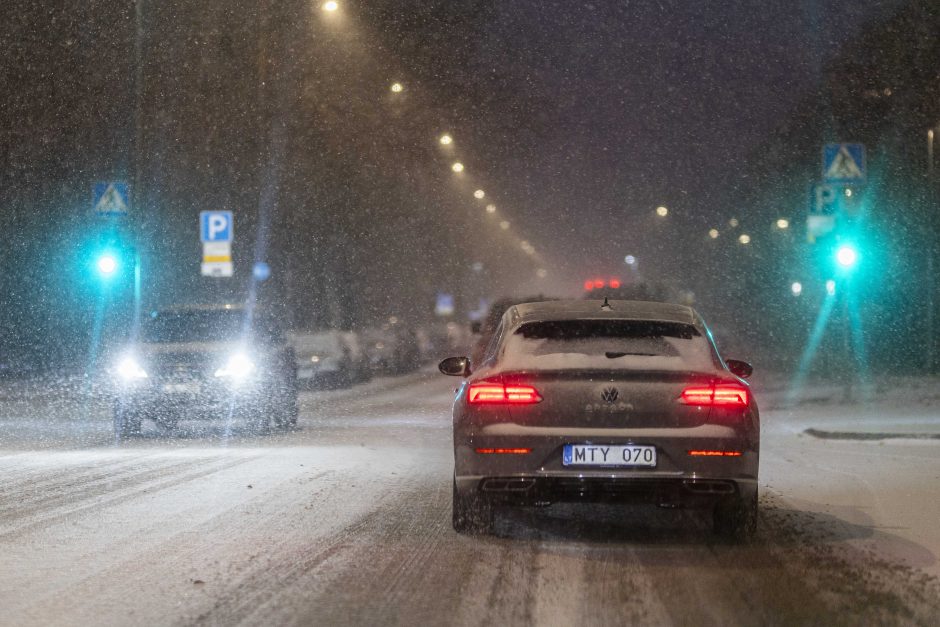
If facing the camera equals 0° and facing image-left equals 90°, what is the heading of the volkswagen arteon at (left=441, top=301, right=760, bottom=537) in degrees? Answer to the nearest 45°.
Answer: approximately 180°

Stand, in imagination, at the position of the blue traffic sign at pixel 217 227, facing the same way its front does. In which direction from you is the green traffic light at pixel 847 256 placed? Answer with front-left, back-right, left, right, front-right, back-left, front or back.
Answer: front-left

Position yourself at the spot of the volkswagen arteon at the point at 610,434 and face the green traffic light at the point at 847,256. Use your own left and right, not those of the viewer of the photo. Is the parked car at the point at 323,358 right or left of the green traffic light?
left

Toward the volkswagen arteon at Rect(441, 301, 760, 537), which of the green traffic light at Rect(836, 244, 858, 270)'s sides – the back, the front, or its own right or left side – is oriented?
front

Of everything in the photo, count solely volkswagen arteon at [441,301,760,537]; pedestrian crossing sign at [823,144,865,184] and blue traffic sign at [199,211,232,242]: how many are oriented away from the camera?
1

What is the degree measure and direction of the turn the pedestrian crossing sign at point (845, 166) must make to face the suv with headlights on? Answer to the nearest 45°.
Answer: approximately 45° to its right

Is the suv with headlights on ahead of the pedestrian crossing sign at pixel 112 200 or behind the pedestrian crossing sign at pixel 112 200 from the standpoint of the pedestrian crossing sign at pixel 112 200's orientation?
ahead

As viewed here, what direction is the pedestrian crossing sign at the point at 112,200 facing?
toward the camera

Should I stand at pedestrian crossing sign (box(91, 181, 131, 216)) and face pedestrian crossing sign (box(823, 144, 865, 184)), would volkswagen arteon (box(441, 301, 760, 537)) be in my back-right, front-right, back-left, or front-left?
front-right

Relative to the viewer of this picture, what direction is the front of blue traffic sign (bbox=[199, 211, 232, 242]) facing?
facing the viewer

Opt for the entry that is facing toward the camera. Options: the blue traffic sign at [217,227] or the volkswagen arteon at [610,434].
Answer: the blue traffic sign
